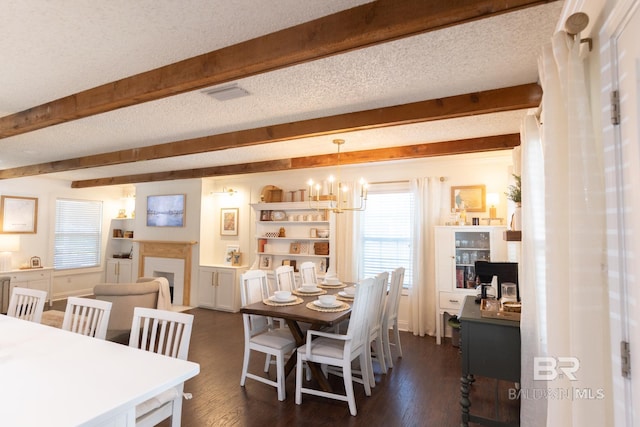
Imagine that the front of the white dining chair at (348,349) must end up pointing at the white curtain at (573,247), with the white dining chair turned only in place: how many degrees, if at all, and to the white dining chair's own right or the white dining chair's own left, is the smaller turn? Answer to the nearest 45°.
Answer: approximately 180°

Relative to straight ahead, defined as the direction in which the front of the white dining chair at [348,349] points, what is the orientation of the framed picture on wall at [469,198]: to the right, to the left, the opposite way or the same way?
to the left

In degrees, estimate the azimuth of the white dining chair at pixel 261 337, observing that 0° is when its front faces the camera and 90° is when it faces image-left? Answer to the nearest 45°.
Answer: approximately 315°

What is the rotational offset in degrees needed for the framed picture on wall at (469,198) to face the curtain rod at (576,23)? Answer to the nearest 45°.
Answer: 0° — it already faces it

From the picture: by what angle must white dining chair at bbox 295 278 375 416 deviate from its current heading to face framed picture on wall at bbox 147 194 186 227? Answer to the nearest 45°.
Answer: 0° — it already faces it

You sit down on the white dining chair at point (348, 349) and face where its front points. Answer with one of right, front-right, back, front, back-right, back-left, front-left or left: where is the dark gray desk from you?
back

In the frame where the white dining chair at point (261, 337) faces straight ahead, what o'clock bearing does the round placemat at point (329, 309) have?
The round placemat is roughly at 11 o'clock from the white dining chair.

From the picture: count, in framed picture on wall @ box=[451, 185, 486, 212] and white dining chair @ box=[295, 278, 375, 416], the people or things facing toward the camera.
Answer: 1

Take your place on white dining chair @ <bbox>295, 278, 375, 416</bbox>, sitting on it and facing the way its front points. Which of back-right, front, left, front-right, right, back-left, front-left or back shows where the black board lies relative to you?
back-right

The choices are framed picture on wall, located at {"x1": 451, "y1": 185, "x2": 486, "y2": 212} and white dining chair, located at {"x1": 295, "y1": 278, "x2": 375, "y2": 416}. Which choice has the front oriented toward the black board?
the framed picture on wall

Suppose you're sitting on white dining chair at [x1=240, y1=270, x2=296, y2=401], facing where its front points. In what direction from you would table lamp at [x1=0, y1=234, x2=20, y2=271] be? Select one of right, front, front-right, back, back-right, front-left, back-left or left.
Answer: back

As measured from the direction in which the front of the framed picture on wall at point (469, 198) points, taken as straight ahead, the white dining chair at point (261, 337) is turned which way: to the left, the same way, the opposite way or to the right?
to the left

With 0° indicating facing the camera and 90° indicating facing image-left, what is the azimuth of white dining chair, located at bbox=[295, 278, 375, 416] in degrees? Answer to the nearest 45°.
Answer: approximately 135°

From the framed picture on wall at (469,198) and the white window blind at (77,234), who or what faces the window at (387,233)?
the white window blind
